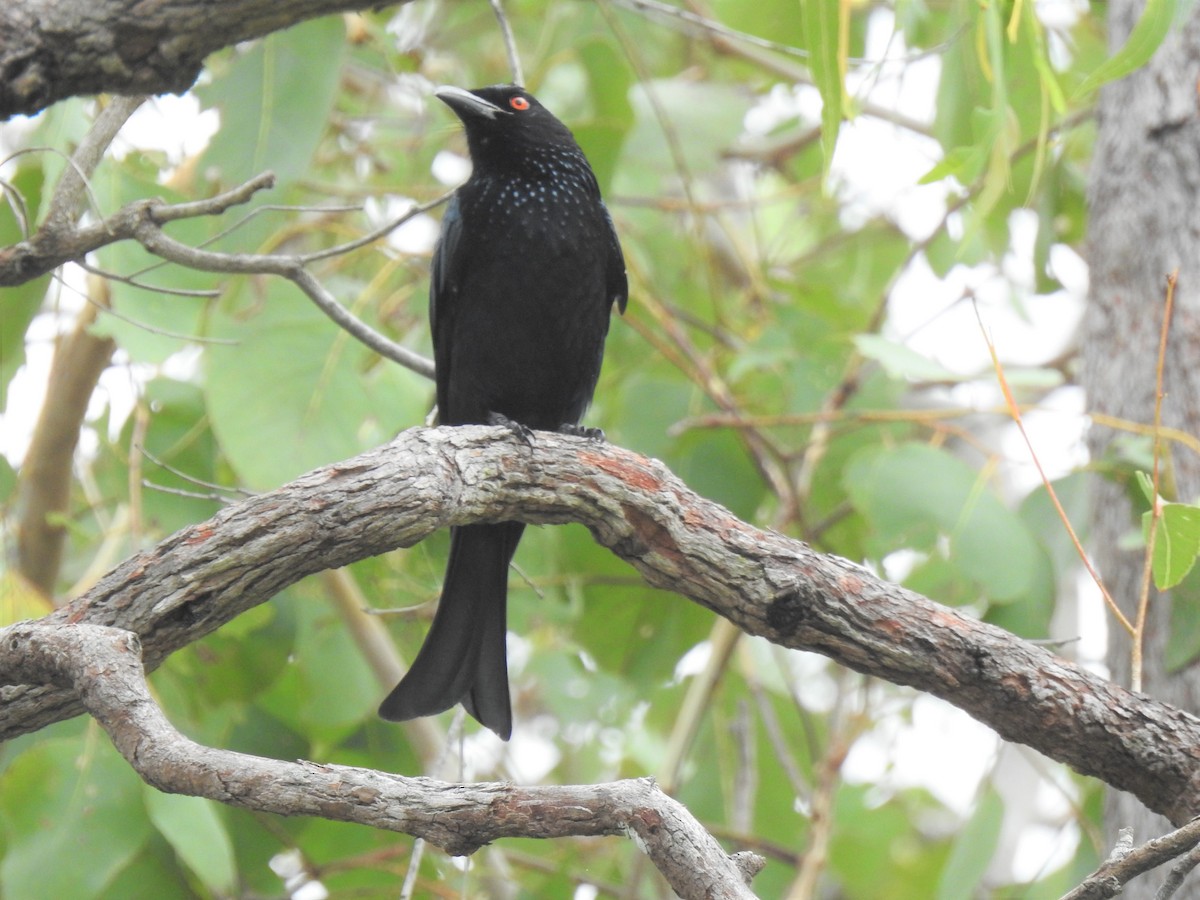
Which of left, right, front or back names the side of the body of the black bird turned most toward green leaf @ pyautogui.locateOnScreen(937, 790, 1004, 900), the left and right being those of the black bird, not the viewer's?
back

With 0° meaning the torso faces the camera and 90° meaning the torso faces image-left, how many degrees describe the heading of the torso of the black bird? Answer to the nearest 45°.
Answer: approximately 0°

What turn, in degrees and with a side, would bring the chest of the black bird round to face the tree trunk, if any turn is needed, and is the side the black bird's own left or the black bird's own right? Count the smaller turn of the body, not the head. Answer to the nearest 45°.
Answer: approximately 90° to the black bird's own left
